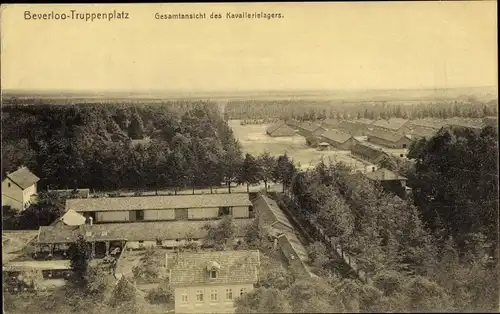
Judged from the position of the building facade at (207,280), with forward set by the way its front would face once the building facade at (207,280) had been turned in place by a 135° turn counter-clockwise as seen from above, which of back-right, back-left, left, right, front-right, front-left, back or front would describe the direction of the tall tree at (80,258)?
back-left

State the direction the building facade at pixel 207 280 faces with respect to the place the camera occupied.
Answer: facing the viewer

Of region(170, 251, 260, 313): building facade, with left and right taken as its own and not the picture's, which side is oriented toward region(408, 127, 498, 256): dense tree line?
left

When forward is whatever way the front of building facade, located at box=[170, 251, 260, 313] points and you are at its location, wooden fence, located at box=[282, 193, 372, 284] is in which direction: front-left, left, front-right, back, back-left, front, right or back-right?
left
